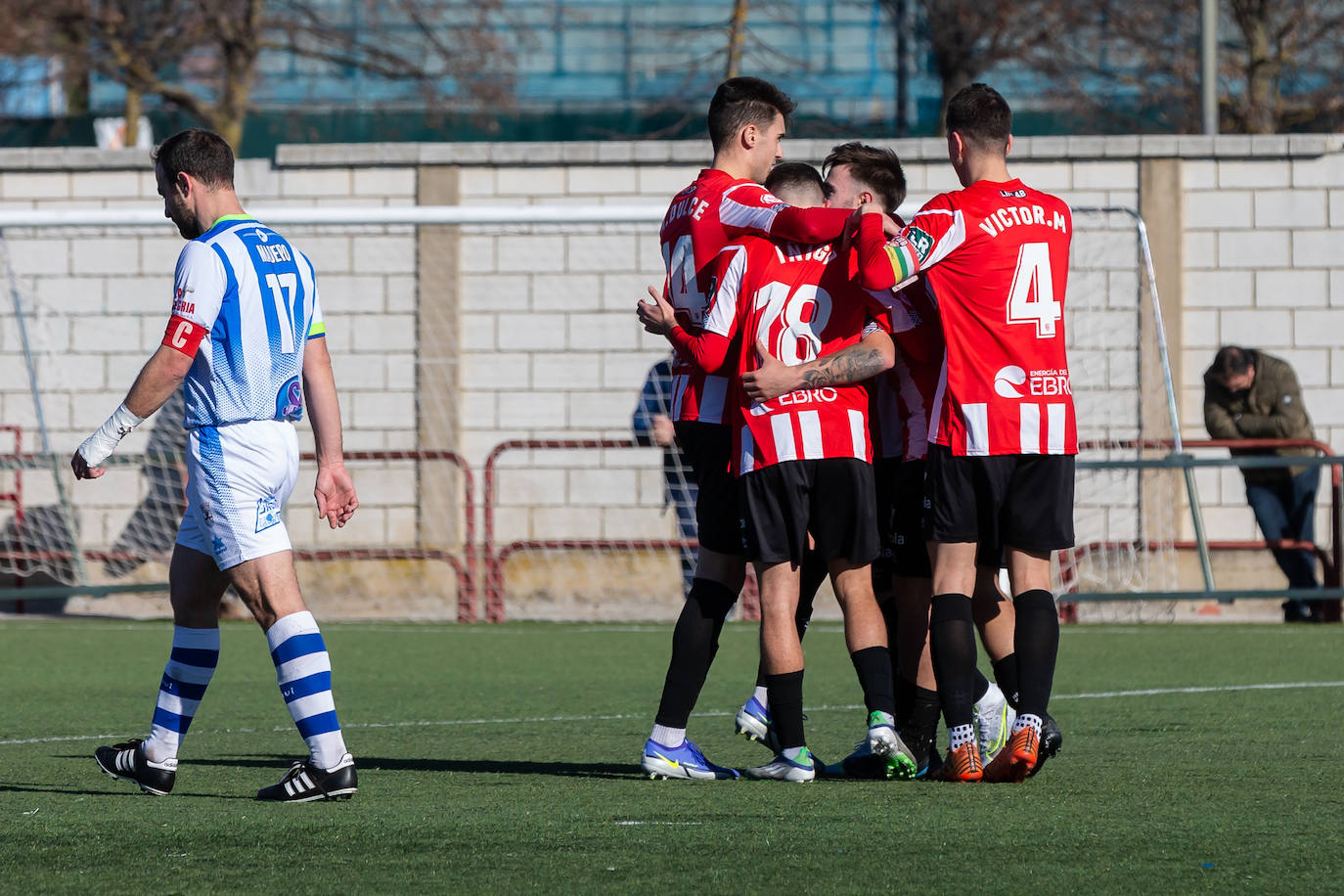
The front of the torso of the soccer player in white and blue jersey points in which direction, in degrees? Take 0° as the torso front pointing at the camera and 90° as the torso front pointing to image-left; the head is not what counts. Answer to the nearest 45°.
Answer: approximately 135°

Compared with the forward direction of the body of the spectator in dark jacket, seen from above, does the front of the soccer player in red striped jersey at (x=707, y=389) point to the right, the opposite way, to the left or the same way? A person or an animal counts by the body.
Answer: the opposite way

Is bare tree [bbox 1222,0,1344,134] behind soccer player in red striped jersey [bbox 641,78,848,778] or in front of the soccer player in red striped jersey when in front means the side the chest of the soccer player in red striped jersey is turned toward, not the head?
in front

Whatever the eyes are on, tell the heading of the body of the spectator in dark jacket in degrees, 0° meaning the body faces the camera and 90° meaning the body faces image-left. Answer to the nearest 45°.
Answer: approximately 45°

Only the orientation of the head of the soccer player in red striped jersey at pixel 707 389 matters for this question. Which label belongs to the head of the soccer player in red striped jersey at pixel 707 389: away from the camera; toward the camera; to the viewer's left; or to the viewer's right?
to the viewer's right

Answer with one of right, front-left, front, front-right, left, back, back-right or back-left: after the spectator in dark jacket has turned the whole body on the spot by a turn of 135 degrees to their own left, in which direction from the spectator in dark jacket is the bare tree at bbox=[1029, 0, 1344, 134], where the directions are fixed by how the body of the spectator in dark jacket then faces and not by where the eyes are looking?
left

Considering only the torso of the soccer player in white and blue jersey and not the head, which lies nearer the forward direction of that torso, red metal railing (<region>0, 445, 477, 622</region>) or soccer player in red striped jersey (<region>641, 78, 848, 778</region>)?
the red metal railing

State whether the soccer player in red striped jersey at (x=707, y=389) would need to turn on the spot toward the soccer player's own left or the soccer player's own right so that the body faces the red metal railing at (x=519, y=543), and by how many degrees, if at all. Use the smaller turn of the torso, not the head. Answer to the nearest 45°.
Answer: approximately 45° to the soccer player's own left

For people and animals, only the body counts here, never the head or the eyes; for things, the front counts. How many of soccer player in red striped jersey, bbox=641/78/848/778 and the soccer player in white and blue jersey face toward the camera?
0

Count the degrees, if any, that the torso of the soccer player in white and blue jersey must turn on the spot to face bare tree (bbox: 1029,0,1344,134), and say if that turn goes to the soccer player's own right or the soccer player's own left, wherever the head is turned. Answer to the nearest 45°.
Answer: approximately 90° to the soccer player's own right

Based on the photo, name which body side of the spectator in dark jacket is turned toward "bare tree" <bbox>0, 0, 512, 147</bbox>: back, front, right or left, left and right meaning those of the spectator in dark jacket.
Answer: right

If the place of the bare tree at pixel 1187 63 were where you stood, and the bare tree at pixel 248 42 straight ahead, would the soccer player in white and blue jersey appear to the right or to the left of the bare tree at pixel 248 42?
left

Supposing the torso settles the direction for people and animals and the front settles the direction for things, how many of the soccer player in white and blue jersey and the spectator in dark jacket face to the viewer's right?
0

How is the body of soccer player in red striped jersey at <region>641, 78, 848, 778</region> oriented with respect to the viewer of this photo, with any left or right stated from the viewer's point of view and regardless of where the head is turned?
facing away from the viewer and to the right of the viewer

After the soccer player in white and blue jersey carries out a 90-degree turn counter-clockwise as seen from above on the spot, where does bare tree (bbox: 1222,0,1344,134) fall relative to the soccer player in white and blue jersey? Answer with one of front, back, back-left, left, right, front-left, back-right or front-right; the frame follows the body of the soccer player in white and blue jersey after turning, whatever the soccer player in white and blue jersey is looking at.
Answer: back
